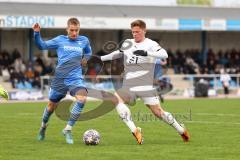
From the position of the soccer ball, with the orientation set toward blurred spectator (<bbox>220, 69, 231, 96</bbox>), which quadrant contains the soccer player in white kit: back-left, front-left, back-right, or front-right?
front-right

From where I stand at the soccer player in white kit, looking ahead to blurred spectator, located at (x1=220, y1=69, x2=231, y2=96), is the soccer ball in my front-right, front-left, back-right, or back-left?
back-left

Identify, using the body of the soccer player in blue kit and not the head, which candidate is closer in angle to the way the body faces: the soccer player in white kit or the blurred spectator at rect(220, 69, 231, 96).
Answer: the soccer player in white kit

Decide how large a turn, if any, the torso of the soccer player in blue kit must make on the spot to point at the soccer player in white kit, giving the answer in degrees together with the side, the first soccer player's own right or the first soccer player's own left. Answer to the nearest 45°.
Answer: approximately 45° to the first soccer player's own left

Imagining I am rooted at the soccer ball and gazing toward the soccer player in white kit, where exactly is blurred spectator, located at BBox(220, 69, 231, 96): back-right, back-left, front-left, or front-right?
front-left

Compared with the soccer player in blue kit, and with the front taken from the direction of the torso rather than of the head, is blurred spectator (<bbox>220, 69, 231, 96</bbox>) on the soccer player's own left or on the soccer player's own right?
on the soccer player's own left

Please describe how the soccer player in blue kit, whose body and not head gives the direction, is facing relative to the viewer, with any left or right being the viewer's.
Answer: facing the viewer and to the right of the viewer
